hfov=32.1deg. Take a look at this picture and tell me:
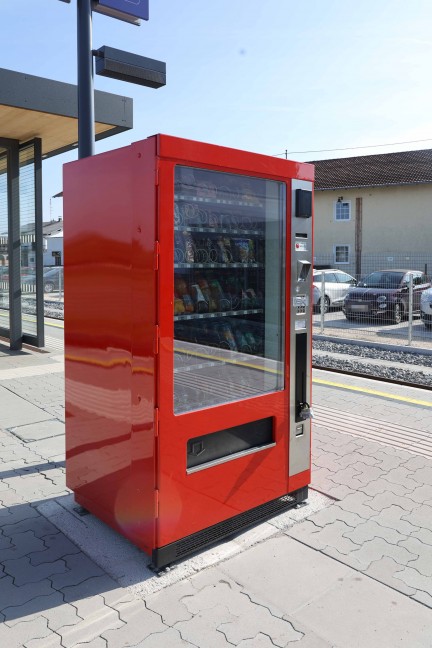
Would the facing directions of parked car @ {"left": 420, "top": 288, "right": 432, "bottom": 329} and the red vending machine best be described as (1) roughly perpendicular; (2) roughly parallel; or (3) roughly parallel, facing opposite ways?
roughly perpendicular

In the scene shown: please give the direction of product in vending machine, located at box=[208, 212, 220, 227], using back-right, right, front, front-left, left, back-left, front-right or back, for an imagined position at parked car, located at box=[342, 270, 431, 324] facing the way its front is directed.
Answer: front-left

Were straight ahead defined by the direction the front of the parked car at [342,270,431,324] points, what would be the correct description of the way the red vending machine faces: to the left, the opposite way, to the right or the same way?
to the left

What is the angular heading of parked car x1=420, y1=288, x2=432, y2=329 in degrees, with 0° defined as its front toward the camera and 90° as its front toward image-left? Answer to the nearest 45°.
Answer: approximately 45°

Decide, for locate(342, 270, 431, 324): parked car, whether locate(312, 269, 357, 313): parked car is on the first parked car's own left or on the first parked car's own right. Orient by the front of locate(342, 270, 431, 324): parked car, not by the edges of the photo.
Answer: on the first parked car's own right

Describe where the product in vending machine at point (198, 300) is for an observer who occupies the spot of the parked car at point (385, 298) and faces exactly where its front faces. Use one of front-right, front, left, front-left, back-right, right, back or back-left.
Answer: front-left

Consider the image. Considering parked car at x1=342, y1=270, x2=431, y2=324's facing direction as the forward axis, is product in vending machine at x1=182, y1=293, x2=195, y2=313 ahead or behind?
ahead
